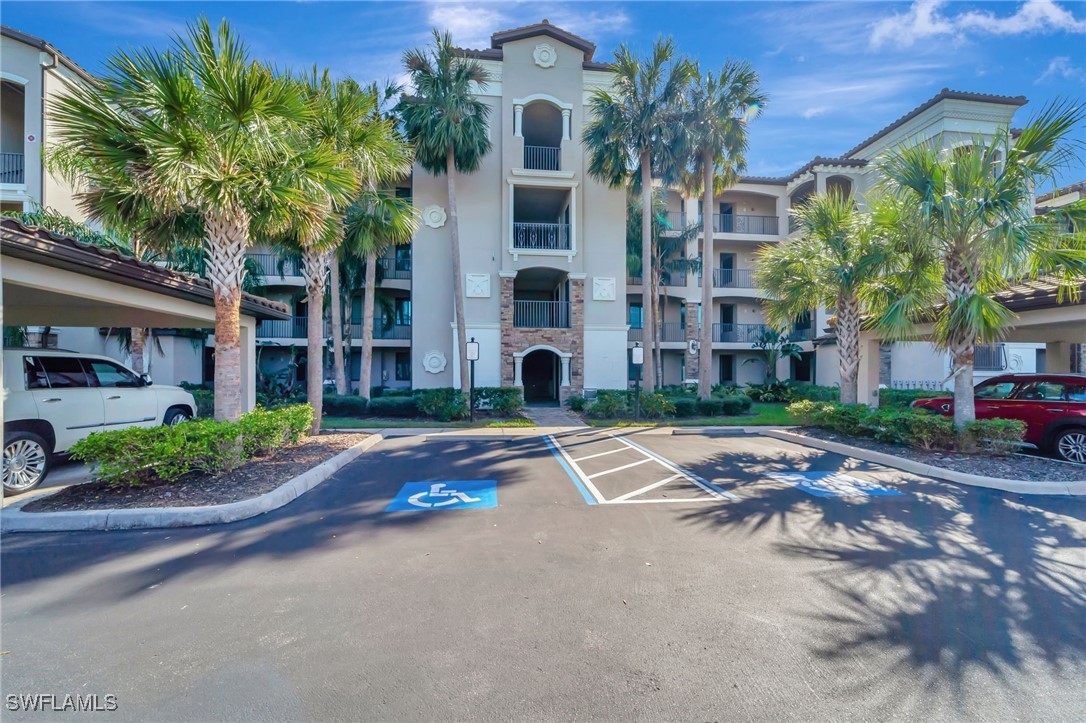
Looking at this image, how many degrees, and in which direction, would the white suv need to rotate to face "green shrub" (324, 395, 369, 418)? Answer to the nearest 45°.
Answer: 0° — it already faces it

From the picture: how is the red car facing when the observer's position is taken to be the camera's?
facing away from the viewer and to the left of the viewer

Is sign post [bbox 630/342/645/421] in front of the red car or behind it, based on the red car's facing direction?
in front

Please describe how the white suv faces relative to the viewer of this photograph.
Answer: facing away from the viewer and to the right of the viewer

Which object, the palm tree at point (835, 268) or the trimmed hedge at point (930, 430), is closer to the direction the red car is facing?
the palm tree
